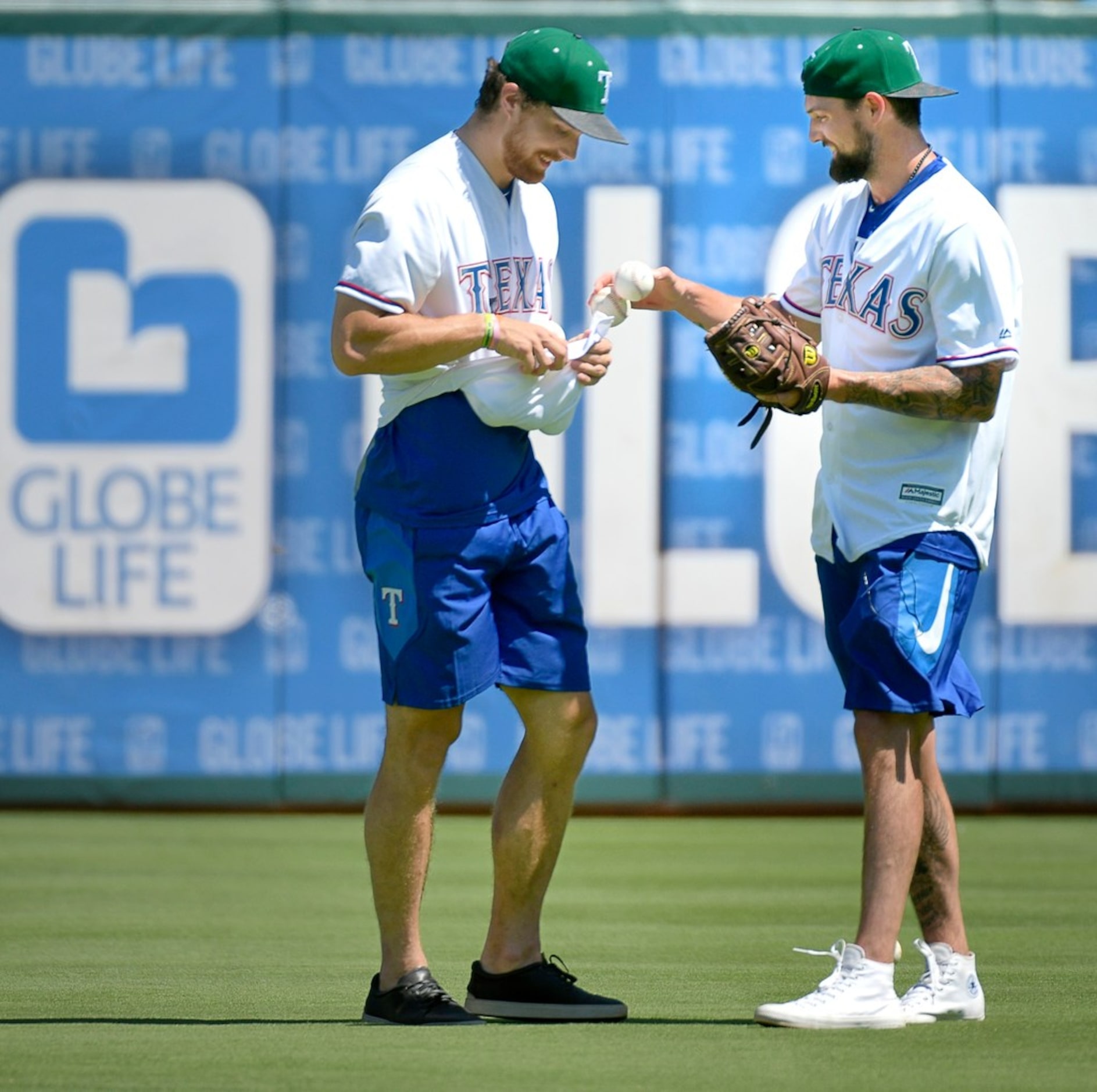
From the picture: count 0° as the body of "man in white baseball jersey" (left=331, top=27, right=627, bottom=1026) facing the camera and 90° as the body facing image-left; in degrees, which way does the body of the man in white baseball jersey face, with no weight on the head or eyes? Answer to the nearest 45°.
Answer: approximately 315°

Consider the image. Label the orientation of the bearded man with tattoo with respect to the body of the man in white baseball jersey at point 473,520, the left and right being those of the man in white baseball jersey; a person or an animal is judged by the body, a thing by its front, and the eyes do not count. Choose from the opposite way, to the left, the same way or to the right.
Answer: to the right

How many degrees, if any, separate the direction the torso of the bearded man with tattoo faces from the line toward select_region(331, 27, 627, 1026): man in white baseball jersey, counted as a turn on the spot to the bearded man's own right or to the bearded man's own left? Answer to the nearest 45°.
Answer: approximately 45° to the bearded man's own right

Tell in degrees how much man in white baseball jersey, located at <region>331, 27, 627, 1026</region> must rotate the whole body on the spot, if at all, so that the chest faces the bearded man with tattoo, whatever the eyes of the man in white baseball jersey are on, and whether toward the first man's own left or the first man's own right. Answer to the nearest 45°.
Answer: approximately 45° to the first man's own left
